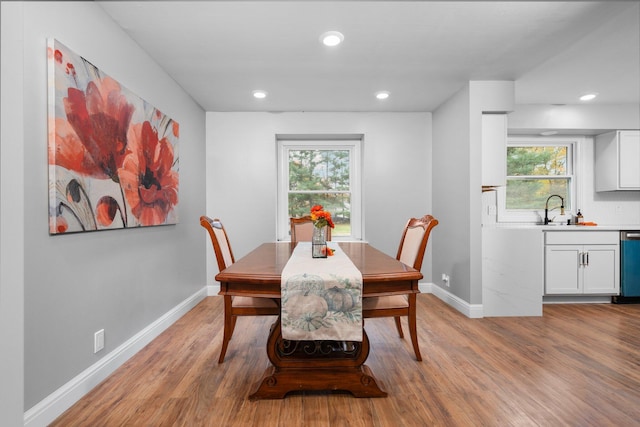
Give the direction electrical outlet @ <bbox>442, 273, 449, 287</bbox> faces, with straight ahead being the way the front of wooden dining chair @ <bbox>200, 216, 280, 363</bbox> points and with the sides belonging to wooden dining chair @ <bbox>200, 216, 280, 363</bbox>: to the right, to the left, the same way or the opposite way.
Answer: the opposite way

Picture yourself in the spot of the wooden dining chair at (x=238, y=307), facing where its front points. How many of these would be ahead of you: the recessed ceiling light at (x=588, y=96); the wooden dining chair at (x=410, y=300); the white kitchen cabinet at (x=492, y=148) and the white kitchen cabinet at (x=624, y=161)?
4

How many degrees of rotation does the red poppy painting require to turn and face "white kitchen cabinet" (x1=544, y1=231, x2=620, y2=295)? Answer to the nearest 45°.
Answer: approximately 45° to its left

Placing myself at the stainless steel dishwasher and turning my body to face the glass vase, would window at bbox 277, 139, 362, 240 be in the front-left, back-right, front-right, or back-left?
front-right

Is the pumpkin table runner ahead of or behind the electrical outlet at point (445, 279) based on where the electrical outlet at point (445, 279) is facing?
ahead

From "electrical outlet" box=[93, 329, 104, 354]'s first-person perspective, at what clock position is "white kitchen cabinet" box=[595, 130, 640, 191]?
The white kitchen cabinet is roughly at 11 o'clock from the electrical outlet.

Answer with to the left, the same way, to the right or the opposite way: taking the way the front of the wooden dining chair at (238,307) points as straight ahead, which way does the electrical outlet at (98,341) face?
the same way

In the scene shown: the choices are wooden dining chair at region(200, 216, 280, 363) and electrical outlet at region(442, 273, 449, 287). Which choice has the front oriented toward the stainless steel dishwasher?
the wooden dining chair

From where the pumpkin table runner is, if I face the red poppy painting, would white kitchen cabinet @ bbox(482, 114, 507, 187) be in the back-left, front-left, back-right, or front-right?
back-right

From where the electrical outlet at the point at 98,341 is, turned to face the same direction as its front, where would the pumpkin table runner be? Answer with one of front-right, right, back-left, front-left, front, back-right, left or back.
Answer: front

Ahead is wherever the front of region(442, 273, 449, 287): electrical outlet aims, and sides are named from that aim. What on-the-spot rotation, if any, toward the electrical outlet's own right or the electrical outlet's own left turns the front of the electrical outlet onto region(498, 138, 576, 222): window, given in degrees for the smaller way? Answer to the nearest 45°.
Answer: approximately 180°

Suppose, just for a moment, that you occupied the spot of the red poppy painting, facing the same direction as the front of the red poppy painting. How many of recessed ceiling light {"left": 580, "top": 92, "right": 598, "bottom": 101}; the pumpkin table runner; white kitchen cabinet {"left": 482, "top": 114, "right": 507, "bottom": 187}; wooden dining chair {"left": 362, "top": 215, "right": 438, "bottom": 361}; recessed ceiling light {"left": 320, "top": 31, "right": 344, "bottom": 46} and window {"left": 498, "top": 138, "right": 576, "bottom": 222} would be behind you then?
0

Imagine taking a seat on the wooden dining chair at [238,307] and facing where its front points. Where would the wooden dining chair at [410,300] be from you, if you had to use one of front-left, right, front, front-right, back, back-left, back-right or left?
front

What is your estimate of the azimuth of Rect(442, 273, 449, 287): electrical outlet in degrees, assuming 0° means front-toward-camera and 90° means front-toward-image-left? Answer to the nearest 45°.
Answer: approximately 45°

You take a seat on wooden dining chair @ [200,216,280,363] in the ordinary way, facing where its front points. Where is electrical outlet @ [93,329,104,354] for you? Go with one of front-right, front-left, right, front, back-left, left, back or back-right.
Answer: back

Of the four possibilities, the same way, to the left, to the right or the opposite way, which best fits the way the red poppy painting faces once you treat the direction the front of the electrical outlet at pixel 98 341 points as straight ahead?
the same way

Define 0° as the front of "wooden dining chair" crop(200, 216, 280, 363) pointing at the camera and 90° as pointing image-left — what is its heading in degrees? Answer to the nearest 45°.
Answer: approximately 270°

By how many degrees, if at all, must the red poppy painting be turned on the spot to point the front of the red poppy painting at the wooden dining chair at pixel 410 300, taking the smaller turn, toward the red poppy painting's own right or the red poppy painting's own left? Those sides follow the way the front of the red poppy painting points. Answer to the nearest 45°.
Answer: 0° — it already faces it

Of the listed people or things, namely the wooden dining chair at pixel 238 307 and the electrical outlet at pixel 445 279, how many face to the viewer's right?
1

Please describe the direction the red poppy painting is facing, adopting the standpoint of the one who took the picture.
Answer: facing the viewer and to the right of the viewer
